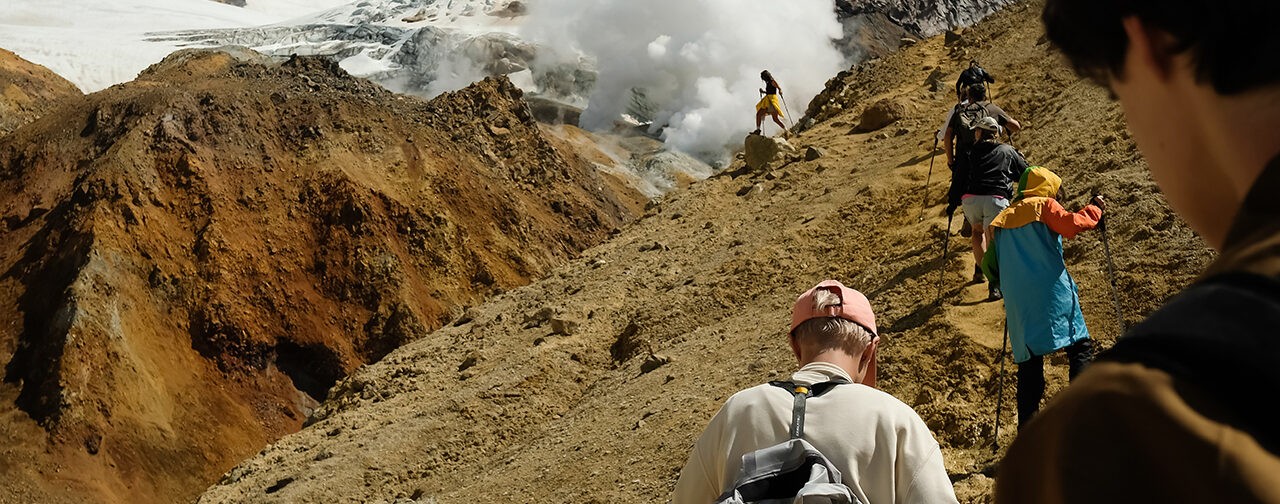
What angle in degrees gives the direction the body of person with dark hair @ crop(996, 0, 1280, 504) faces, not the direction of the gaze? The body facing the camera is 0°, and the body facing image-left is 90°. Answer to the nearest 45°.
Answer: approximately 135°

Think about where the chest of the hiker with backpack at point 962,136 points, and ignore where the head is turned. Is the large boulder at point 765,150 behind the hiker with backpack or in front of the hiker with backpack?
in front

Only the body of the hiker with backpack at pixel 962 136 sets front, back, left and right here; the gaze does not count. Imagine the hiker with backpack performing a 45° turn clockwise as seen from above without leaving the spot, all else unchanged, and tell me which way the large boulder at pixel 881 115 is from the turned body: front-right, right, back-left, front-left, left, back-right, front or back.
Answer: front-left

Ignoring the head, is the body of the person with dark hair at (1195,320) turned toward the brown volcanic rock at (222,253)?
yes

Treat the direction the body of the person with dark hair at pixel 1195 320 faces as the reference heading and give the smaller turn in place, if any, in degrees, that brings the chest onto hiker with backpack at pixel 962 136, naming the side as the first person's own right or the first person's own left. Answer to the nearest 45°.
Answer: approximately 45° to the first person's own right

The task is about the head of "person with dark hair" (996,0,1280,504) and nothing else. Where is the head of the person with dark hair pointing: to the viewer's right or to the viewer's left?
to the viewer's left

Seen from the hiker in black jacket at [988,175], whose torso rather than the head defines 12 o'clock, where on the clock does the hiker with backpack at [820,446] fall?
The hiker with backpack is roughly at 6 o'clock from the hiker in black jacket.

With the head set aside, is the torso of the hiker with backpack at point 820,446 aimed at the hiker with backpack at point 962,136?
yes

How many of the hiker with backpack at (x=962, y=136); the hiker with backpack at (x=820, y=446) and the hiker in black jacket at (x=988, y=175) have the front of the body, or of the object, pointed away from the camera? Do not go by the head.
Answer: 3

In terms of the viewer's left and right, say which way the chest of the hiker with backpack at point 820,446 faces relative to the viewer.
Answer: facing away from the viewer

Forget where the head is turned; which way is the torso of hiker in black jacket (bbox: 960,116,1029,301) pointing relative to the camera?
away from the camera

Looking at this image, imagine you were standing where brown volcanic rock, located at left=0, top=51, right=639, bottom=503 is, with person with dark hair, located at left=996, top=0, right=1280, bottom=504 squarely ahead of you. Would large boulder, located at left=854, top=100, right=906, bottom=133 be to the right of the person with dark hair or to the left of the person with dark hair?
left

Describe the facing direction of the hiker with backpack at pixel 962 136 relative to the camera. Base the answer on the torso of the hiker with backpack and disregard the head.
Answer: away from the camera

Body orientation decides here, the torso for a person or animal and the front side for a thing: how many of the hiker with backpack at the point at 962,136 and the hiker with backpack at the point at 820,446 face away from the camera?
2

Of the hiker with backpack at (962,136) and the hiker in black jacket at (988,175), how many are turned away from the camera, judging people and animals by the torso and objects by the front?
2

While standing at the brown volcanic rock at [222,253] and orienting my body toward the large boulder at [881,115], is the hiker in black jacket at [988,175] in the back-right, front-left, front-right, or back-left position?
front-right

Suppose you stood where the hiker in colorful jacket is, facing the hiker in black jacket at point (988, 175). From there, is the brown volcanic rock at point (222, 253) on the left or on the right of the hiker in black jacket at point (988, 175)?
left
